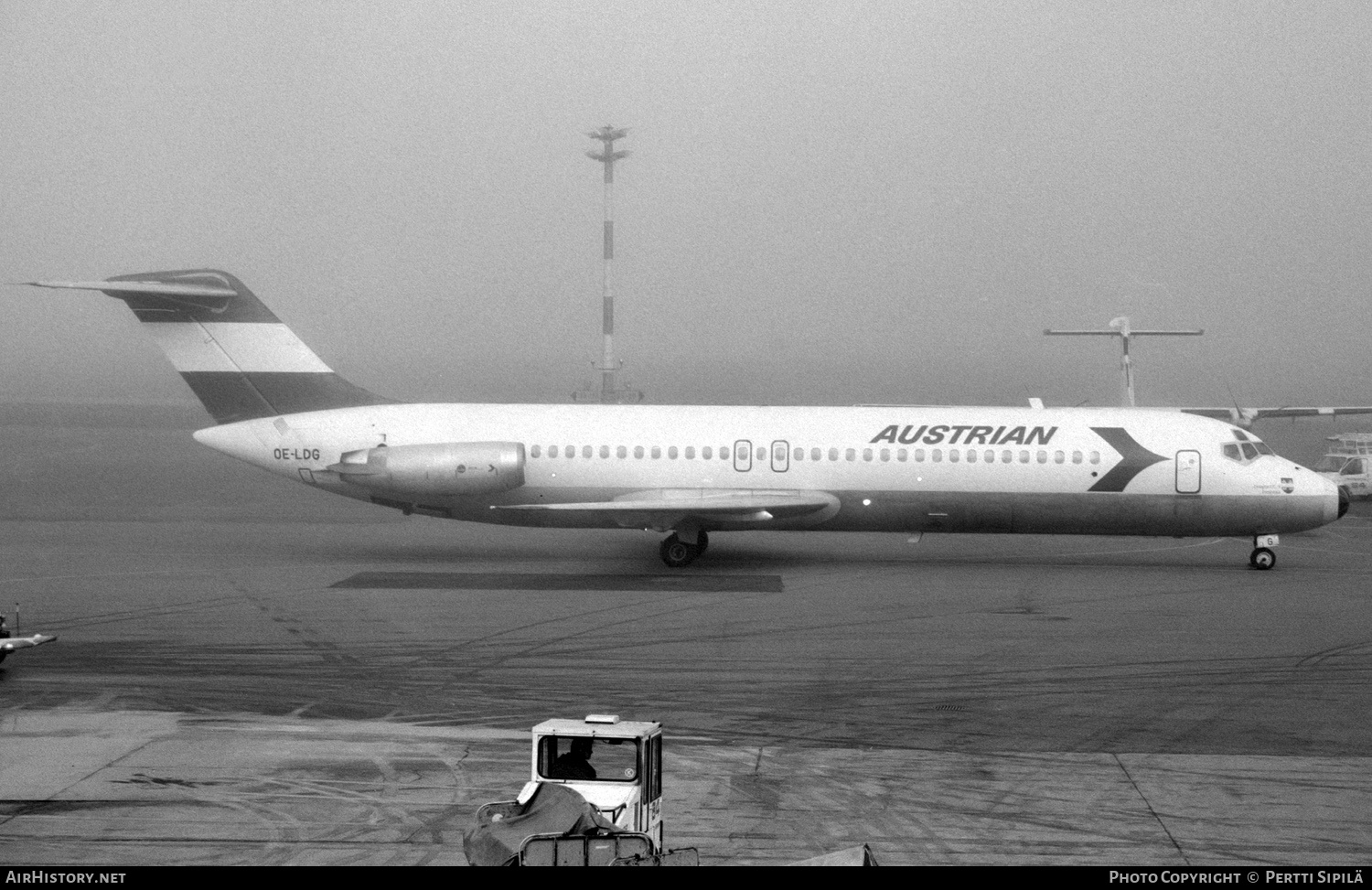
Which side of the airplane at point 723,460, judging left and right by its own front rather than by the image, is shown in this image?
right

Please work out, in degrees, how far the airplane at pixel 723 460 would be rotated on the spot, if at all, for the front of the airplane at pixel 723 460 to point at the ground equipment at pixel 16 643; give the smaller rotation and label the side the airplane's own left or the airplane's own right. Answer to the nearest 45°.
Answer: approximately 135° to the airplane's own right

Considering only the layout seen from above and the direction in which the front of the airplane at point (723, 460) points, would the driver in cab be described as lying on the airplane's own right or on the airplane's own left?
on the airplane's own right

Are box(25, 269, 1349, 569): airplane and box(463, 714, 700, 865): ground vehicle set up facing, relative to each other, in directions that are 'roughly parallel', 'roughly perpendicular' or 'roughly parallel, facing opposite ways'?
roughly perpendicular

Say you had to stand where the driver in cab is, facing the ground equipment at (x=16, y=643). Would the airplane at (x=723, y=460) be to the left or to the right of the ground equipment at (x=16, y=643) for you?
right

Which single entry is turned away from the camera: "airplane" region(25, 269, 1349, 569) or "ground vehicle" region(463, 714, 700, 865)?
the ground vehicle

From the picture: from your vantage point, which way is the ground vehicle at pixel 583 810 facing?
away from the camera

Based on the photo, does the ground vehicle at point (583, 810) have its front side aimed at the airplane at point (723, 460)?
yes

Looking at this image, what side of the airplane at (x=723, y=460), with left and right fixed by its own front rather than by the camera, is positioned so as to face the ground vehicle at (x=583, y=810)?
right
